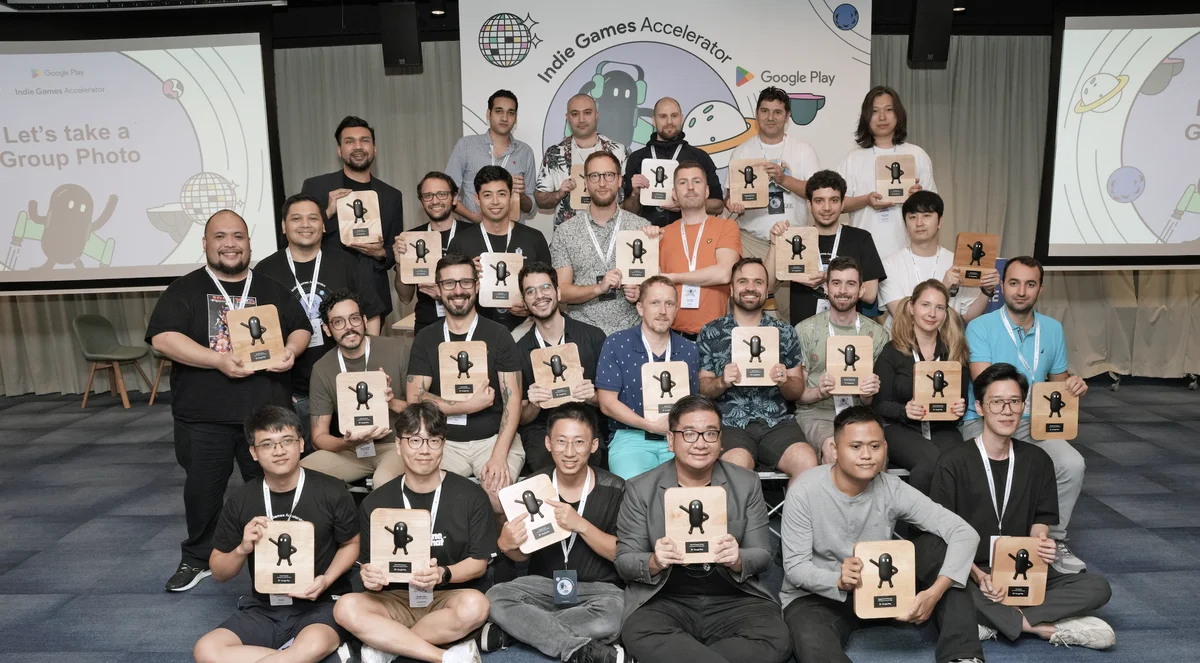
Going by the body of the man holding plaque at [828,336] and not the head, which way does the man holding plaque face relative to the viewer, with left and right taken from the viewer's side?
facing the viewer

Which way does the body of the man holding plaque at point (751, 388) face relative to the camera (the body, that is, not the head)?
toward the camera

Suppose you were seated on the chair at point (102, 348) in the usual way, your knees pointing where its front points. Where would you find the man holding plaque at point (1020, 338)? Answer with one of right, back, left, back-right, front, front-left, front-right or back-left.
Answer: front

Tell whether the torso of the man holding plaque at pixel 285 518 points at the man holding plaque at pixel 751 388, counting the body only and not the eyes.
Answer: no

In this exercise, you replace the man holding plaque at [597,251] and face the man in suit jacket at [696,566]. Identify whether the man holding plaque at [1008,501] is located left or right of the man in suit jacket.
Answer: left

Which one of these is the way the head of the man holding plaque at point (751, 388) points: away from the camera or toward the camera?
toward the camera

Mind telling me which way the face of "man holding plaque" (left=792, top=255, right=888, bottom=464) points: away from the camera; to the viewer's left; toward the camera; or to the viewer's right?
toward the camera

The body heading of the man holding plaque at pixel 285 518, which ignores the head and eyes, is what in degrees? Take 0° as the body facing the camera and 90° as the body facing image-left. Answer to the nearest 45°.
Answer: approximately 0°

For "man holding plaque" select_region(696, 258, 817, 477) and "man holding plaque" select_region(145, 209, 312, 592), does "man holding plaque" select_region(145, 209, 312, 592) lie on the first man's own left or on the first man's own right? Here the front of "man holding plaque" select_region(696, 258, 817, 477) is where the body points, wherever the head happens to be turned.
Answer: on the first man's own right

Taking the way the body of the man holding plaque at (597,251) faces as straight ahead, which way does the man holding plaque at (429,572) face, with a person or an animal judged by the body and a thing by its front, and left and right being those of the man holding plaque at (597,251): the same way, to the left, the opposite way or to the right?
the same way

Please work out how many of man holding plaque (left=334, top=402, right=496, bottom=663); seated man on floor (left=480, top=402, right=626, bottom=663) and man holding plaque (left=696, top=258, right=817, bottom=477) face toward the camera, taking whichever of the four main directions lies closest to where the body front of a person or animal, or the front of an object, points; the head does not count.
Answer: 3

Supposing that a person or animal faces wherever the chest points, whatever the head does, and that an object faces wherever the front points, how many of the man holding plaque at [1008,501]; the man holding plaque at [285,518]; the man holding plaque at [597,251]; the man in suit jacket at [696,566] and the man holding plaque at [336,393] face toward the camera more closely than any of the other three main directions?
5

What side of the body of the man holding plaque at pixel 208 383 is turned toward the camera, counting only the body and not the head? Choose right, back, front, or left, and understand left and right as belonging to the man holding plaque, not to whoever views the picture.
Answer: front

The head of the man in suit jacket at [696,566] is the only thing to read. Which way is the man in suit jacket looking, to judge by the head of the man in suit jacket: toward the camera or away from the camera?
toward the camera

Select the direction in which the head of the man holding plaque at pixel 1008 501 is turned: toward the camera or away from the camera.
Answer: toward the camera

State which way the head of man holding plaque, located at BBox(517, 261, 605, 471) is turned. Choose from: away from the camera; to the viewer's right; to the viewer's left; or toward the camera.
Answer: toward the camera
